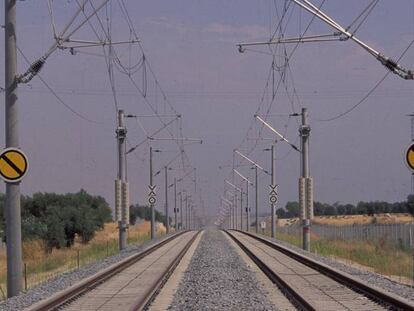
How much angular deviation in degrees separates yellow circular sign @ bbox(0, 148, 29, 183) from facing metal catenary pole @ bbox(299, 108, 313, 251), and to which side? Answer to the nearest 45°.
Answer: approximately 135° to its left

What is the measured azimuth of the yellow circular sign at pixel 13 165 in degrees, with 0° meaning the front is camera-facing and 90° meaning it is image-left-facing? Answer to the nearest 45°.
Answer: approximately 0°
